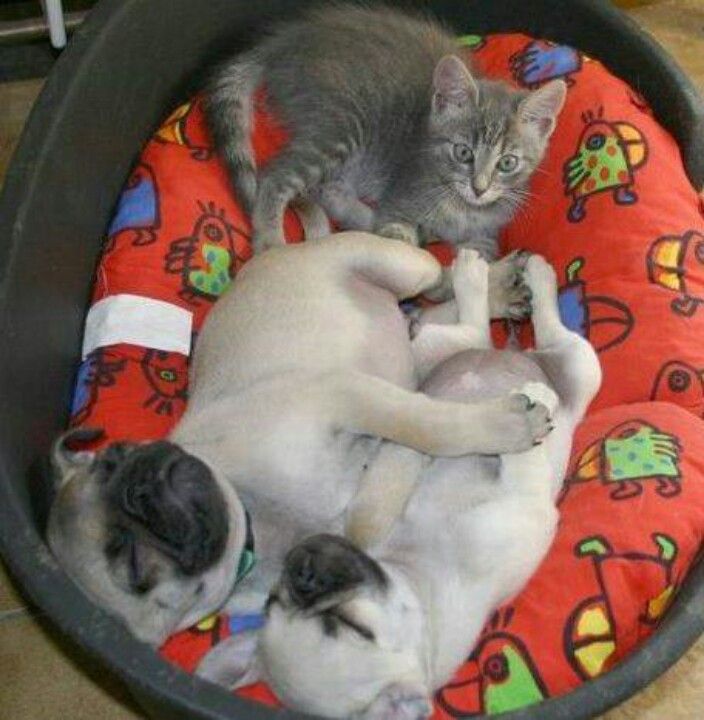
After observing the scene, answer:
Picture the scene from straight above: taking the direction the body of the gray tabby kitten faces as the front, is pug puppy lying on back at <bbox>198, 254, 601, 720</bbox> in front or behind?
in front

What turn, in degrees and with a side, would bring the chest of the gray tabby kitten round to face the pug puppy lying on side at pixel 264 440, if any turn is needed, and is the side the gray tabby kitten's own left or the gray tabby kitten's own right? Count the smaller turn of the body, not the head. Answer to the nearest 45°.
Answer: approximately 45° to the gray tabby kitten's own right

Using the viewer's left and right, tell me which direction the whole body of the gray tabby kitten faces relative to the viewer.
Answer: facing the viewer and to the right of the viewer
